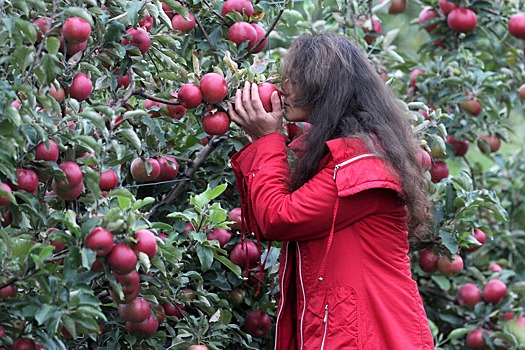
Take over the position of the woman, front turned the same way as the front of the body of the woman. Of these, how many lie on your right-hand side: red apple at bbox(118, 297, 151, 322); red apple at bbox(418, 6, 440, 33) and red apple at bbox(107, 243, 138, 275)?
1

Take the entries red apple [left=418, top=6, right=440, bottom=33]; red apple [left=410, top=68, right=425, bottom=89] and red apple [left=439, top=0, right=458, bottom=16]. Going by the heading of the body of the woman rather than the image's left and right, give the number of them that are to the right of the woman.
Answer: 3

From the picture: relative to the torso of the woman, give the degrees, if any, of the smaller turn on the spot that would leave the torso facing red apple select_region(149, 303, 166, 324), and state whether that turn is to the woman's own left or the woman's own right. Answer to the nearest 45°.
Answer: approximately 45° to the woman's own left

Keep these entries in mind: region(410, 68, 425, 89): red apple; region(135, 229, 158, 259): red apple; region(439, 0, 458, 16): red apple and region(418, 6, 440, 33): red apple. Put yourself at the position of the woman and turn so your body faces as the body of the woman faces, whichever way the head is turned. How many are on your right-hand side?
3

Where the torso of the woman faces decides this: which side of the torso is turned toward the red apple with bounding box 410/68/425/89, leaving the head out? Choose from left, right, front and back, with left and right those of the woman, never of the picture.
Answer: right

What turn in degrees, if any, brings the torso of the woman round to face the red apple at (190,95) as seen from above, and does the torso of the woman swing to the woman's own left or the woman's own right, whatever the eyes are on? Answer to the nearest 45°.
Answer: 0° — they already face it

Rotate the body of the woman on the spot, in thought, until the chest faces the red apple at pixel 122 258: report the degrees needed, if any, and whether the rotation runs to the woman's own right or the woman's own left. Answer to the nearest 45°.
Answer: approximately 45° to the woman's own left

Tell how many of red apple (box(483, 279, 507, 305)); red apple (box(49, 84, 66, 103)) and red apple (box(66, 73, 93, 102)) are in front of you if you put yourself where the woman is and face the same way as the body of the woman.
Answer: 2

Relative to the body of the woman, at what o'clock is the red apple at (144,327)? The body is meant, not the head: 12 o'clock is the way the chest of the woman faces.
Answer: The red apple is roughly at 11 o'clock from the woman.

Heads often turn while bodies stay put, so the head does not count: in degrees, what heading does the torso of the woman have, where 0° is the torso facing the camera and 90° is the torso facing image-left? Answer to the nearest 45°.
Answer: approximately 90°

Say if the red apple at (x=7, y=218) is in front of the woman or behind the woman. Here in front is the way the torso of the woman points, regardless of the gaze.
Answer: in front

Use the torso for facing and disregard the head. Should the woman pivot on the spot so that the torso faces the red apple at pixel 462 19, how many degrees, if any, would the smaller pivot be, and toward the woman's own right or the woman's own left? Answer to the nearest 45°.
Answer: approximately 90° to the woman's own right

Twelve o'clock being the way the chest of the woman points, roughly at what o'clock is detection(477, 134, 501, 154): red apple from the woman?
The red apple is roughly at 4 o'clock from the woman.
